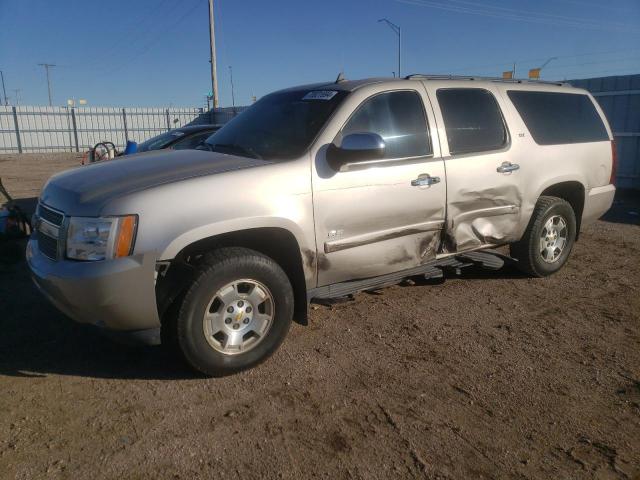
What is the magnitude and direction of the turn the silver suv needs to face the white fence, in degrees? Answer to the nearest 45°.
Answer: approximately 90° to its right

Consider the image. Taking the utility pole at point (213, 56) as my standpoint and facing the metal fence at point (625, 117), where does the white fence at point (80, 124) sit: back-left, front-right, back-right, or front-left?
back-right

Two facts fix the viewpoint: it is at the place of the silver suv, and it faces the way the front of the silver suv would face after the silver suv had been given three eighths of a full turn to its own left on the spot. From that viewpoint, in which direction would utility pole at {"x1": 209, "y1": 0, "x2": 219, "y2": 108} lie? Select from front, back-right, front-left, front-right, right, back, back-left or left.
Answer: left

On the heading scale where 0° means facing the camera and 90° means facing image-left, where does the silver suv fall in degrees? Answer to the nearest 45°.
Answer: approximately 45°

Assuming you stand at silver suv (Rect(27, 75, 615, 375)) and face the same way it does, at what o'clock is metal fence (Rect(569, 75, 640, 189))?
The metal fence is roughly at 6 o'clock from the silver suv.
